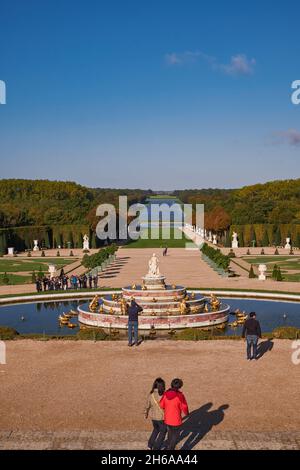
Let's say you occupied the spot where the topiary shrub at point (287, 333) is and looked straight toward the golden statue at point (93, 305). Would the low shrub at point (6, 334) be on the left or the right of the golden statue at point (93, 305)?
left

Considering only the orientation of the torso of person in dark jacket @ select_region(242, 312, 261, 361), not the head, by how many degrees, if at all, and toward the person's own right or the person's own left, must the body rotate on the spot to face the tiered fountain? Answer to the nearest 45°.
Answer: approximately 45° to the person's own left

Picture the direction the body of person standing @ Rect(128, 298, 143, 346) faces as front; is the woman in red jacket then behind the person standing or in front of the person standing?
behind

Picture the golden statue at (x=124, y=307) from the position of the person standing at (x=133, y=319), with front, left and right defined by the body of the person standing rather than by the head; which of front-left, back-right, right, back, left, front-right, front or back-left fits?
front

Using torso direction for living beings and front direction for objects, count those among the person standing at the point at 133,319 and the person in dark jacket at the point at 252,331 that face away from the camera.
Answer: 2

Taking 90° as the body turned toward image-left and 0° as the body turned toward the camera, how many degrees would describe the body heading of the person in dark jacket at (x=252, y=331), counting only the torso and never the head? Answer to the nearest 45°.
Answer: approximately 180°

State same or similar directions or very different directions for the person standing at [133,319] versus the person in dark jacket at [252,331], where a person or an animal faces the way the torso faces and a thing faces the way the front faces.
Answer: same or similar directions

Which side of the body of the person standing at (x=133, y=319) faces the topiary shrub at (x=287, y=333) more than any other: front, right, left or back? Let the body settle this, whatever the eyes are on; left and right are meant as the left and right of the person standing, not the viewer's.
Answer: right

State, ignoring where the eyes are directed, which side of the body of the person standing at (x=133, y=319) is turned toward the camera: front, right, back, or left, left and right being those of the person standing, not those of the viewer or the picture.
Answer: back

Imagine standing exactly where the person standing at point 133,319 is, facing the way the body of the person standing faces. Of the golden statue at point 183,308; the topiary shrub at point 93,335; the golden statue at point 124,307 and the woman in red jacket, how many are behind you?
1

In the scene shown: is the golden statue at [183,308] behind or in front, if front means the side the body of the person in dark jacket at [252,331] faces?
in front

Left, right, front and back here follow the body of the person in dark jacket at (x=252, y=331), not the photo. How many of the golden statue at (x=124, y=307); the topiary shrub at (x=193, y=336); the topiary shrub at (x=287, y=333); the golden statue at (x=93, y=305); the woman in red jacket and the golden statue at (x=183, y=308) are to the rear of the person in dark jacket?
1

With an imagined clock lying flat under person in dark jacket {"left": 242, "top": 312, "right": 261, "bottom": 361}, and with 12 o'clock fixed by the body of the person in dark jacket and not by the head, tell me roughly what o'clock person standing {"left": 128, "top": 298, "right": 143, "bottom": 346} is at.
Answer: The person standing is roughly at 10 o'clock from the person in dark jacket.

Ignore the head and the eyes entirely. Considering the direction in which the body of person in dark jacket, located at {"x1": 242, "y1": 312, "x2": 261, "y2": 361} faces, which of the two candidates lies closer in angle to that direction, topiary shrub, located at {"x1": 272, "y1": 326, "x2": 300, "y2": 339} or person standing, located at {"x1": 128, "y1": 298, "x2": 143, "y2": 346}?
the topiary shrub

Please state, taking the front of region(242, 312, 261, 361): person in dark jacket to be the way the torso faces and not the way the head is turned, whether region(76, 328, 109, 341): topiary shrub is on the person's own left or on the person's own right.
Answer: on the person's own left

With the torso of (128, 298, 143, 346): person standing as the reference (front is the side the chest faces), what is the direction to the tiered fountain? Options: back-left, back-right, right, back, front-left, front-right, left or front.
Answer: front
